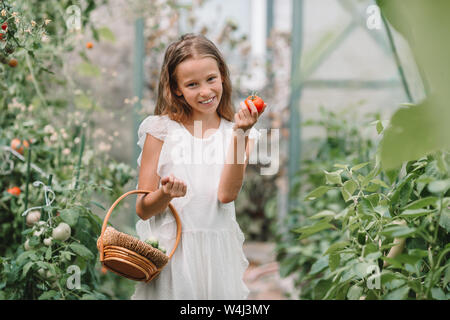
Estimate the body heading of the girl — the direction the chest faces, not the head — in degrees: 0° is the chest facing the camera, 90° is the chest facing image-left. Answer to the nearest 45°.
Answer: approximately 0°

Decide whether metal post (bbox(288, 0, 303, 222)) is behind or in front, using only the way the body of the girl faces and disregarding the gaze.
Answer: behind
